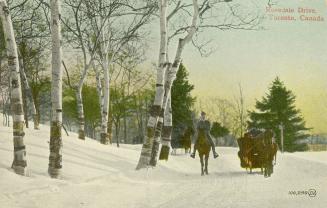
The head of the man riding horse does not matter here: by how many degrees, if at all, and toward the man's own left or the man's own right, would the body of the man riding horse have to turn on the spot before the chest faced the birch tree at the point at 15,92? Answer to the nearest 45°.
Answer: approximately 45° to the man's own right

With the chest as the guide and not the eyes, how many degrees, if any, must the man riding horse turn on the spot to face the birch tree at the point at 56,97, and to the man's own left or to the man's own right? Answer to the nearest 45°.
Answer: approximately 45° to the man's own right

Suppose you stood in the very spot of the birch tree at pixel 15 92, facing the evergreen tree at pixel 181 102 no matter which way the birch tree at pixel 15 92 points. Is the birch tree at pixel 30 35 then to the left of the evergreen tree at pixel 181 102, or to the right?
left

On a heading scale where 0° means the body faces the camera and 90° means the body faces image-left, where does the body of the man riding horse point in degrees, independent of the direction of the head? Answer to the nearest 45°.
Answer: approximately 0°

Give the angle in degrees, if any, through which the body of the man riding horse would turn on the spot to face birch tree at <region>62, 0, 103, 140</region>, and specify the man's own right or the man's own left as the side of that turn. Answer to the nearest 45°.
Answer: approximately 135° to the man's own right

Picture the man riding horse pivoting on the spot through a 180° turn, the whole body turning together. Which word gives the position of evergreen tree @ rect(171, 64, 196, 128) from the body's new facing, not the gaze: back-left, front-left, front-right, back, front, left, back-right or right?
front

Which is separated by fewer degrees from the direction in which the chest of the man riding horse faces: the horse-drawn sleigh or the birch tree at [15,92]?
the birch tree

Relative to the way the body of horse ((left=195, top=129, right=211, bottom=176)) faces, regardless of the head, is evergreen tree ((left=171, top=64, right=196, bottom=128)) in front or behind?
behind

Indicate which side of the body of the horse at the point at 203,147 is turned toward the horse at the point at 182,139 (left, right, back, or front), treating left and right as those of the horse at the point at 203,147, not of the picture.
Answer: back

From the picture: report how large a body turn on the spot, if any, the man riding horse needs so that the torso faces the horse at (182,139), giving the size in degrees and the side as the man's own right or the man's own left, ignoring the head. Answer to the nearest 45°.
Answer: approximately 180°

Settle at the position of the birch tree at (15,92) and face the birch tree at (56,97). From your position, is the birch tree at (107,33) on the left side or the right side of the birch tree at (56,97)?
left

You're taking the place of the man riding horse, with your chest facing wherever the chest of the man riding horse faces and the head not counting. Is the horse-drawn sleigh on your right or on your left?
on your left
